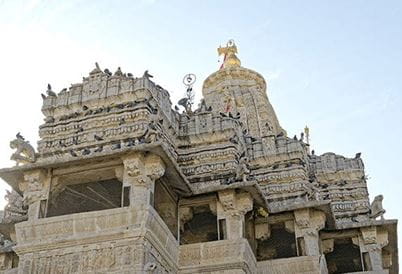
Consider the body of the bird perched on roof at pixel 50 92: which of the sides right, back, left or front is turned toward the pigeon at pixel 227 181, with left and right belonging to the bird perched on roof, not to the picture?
back

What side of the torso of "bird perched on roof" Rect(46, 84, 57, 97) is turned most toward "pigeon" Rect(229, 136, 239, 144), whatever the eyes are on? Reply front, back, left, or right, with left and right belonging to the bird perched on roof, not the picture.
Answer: back

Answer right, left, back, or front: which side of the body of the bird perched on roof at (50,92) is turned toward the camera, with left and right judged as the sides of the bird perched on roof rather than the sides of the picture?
left
